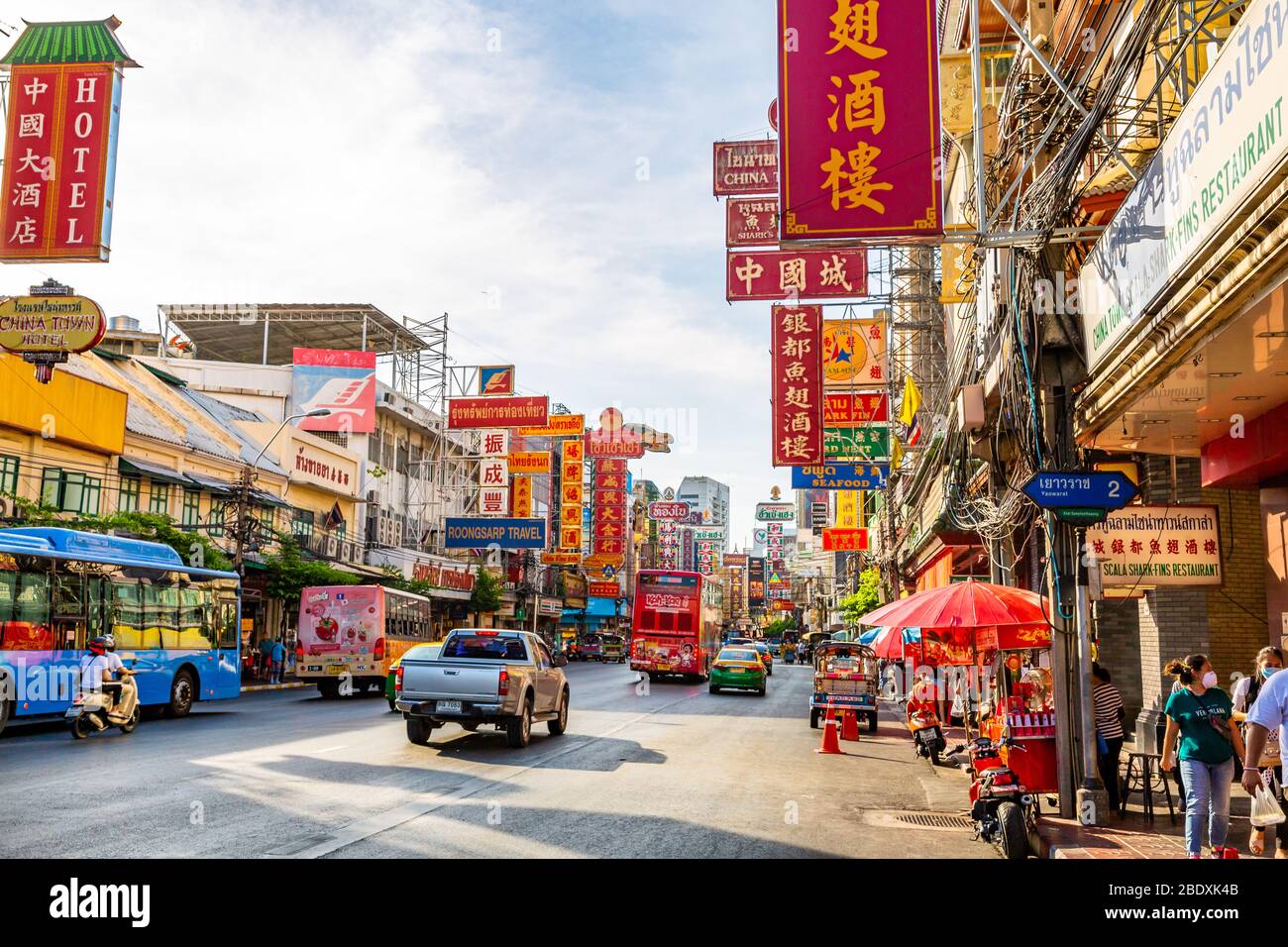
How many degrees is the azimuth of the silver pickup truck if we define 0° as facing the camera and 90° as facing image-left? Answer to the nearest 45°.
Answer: approximately 225°

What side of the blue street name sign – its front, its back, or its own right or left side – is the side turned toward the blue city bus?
right

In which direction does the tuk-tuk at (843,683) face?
away from the camera

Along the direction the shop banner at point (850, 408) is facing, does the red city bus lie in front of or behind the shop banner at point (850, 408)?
behind

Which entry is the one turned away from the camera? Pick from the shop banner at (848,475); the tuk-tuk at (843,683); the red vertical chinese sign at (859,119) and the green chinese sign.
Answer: the tuk-tuk

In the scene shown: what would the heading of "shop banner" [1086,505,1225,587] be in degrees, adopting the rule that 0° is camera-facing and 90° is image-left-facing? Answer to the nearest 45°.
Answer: approximately 0°

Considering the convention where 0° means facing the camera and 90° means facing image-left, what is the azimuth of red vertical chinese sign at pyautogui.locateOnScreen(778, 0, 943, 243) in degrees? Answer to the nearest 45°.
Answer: approximately 0°

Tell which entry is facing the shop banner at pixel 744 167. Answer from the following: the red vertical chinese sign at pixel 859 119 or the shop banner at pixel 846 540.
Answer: the shop banner at pixel 846 540
